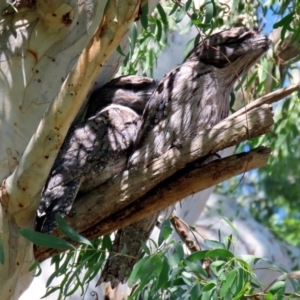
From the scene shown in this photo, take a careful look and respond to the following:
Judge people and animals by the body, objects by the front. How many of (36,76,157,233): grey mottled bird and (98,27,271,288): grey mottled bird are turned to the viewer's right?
2

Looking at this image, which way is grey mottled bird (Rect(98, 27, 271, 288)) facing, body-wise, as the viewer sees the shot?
to the viewer's right

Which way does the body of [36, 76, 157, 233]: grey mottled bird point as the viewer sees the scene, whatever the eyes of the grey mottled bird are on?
to the viewer's right
